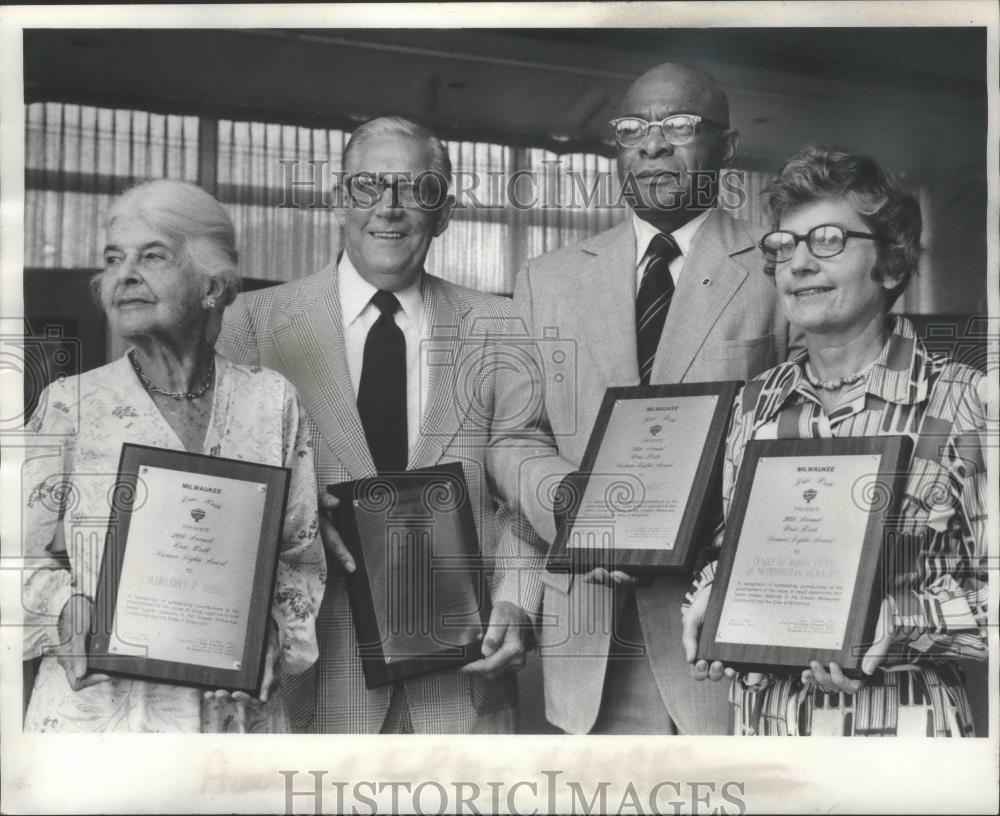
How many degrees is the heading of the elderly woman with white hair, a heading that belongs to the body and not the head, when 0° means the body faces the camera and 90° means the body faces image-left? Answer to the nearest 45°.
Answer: approximately 0°

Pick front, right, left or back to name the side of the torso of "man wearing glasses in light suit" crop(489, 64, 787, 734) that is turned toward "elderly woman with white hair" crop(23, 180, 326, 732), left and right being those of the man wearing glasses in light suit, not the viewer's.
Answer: right

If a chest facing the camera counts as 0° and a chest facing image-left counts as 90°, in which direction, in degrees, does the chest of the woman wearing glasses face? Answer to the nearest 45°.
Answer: approximately 45°

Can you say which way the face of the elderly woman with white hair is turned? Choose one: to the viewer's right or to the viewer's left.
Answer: to the viewer's left

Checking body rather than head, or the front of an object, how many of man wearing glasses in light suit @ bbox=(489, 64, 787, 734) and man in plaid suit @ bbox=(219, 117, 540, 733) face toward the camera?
2

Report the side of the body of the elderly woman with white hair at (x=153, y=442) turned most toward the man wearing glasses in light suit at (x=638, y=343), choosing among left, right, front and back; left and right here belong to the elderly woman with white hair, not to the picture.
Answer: left

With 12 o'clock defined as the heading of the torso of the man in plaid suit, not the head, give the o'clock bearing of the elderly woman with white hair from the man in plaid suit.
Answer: The elderly woman with white hair is roughly at 3 o'clock from the man in plaid suit.

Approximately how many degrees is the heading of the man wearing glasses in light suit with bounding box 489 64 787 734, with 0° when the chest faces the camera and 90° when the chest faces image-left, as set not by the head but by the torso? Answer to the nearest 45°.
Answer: approximately 0°
